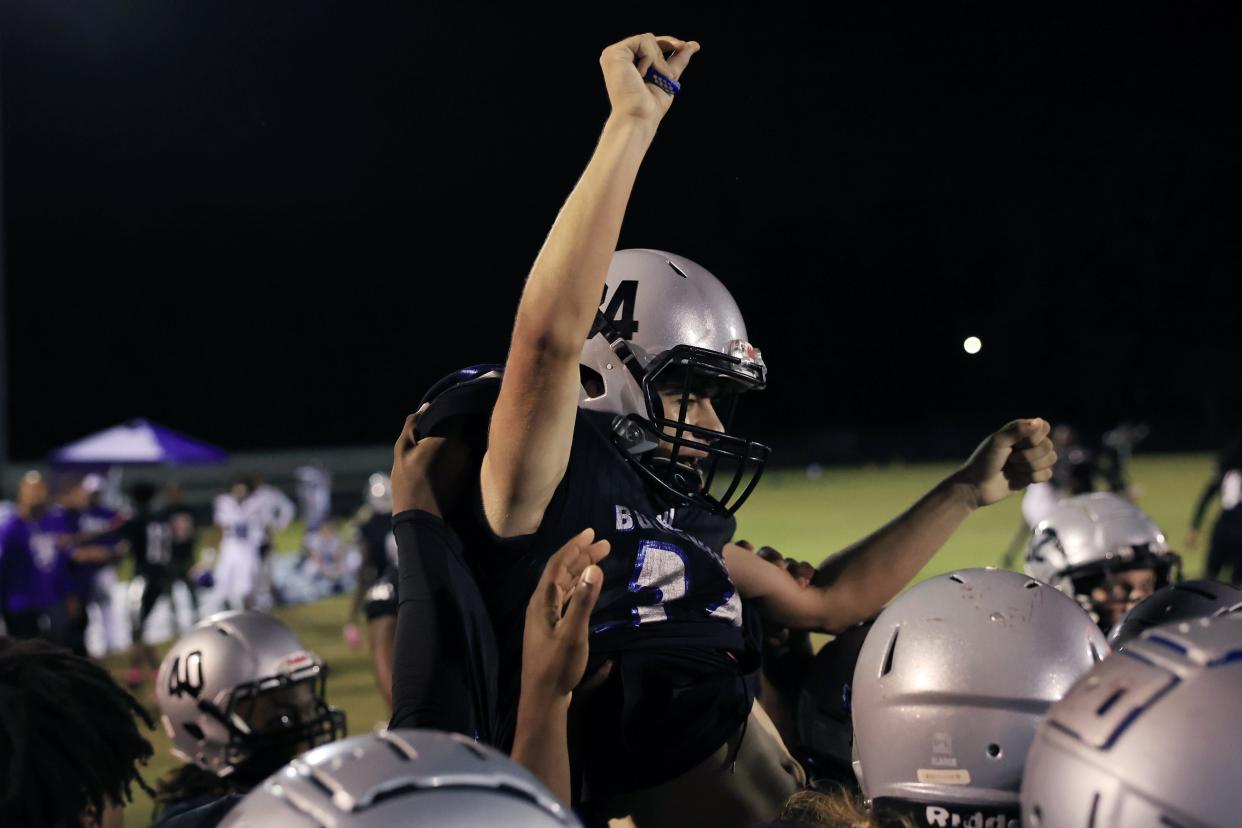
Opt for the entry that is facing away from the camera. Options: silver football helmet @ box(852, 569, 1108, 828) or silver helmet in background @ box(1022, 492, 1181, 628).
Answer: the silver football helmet

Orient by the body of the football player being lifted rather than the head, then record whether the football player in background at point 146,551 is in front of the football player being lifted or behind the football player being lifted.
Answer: behind

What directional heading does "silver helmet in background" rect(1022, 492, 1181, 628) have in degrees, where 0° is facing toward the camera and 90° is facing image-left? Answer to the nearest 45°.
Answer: approximately 315°

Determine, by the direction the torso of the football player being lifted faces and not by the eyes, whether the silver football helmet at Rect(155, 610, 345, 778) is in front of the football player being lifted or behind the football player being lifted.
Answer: behind

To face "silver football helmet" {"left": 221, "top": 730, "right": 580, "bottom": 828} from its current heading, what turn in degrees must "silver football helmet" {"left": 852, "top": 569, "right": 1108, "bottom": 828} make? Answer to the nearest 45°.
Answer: approximately 135° to its left

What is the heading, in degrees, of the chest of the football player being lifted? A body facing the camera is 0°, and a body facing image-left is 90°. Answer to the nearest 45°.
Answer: approximately 315°

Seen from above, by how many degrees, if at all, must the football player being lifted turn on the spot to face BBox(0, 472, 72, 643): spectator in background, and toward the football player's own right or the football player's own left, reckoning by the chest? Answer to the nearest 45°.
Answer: approximately 180°

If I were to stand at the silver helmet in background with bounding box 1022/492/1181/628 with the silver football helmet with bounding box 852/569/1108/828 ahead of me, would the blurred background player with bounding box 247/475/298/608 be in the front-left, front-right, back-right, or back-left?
back-right

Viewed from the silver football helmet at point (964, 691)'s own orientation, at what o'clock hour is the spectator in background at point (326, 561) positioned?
The spectator in background is roughly at 11 o'clock from the silver football helmet.

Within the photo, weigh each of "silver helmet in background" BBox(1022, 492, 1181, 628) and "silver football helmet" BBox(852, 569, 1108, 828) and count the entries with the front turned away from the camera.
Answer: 1

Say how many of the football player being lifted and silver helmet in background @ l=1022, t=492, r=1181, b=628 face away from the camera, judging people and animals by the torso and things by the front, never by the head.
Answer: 0

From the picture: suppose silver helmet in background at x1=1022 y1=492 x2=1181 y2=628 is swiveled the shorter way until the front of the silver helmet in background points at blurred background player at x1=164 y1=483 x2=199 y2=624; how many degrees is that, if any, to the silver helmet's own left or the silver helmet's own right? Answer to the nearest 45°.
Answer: approximately 180°

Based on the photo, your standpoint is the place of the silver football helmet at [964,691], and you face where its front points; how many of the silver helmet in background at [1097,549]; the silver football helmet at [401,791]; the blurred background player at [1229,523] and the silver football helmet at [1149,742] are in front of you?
2

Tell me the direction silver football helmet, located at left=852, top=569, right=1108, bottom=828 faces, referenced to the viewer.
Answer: facing away from the viewer
